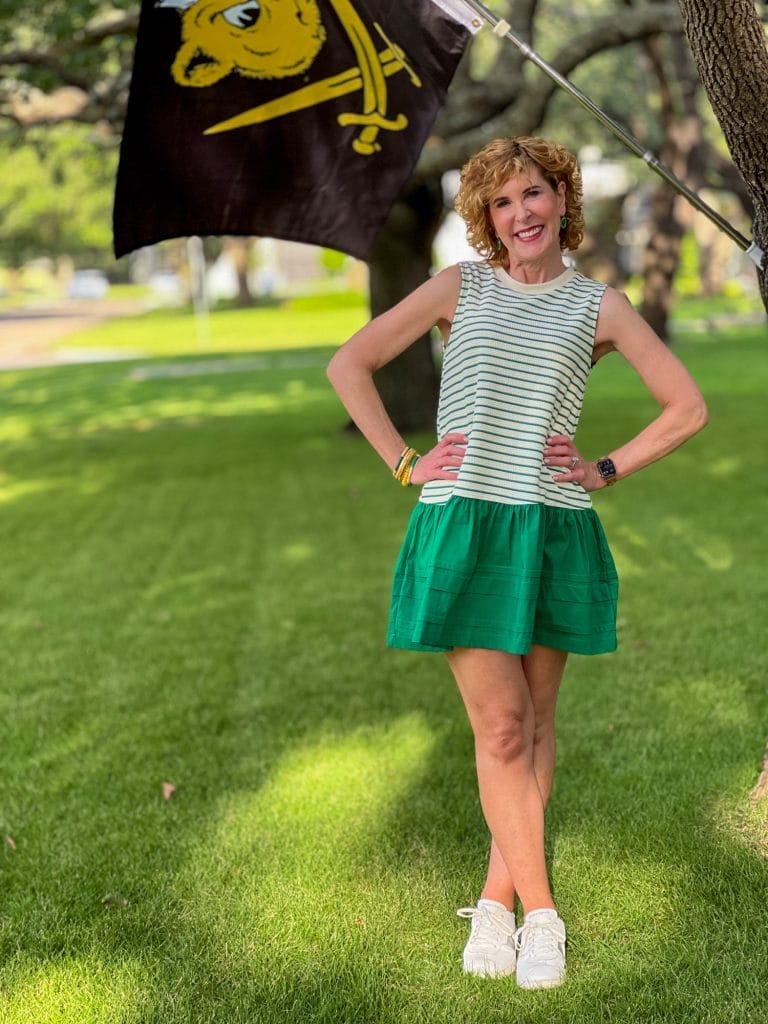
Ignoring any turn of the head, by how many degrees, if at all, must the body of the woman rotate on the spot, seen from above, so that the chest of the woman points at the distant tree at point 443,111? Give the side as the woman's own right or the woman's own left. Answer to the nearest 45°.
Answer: approximately 180°

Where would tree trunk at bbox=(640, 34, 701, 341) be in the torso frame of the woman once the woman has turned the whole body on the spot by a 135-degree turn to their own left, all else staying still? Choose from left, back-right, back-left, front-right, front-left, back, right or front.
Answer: front-left

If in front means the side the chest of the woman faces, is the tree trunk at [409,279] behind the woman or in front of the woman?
behind

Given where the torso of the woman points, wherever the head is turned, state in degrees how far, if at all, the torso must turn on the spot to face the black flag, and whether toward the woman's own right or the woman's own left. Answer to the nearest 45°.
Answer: approximately 135° to the woman's own right

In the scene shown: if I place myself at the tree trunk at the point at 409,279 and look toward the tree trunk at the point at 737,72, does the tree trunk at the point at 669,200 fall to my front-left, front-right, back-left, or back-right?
back-left

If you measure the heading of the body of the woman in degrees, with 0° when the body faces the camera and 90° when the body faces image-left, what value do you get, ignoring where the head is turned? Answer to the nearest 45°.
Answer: approximately 0°

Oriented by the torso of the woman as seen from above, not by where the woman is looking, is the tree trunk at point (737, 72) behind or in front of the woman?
behind
